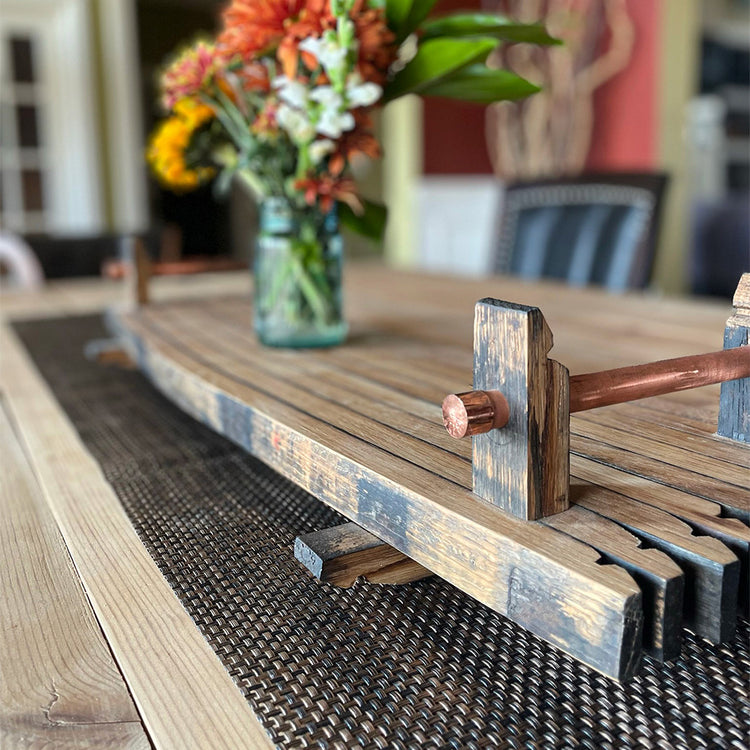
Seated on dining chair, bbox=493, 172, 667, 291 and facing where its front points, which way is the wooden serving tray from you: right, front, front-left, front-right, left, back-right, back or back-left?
front-left

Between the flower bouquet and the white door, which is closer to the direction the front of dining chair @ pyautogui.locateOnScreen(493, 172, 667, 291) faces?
the flower bouquet

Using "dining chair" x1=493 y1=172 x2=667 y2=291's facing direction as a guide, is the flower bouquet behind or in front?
in front

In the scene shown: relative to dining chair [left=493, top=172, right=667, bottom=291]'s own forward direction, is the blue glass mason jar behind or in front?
in front

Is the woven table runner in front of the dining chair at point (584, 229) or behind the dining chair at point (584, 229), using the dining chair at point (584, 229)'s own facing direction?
in front

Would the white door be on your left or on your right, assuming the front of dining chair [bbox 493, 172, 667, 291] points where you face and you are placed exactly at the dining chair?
on your right
